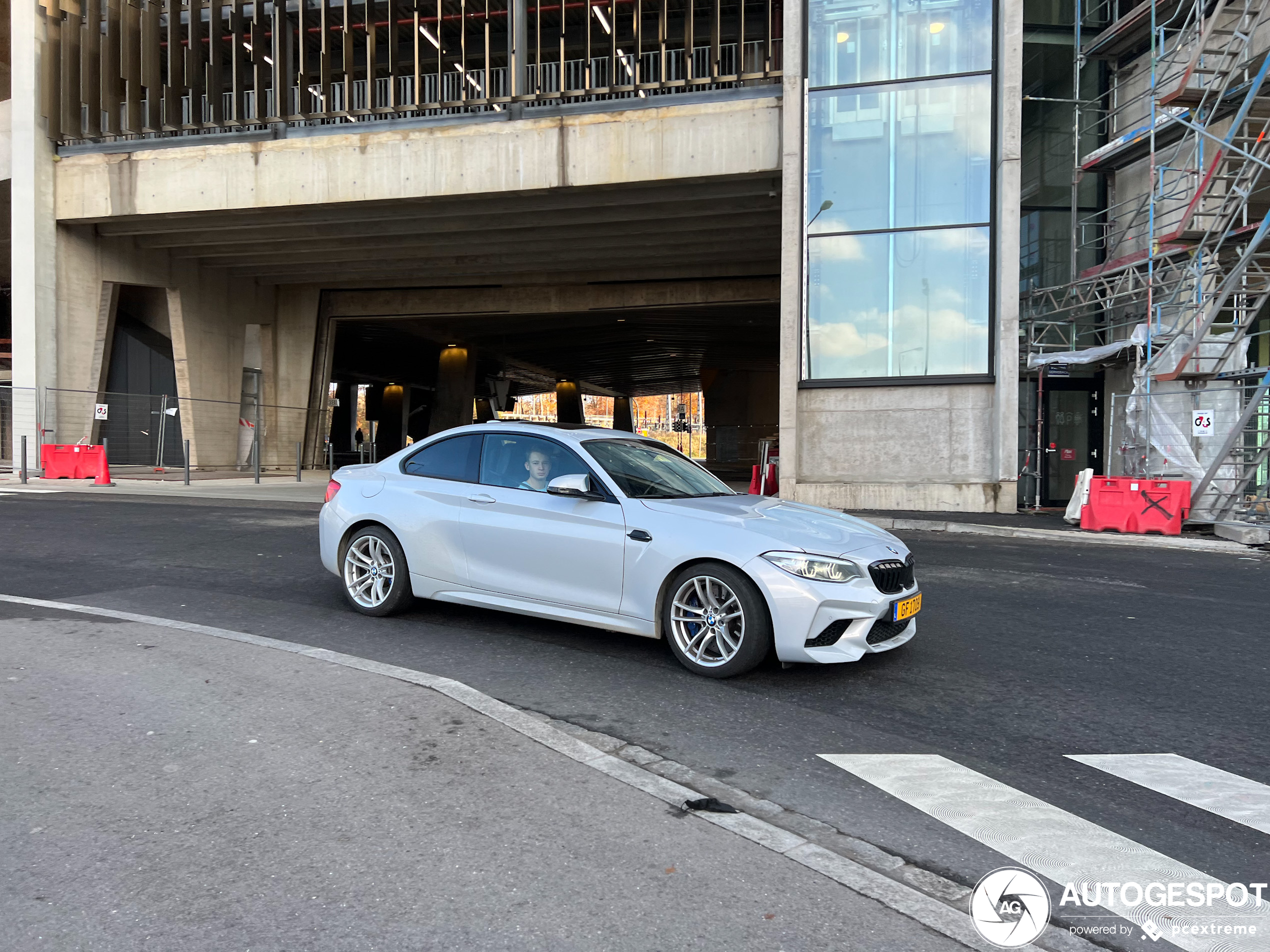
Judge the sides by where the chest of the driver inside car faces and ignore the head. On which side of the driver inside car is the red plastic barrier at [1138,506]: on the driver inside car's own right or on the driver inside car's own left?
on the driver inside car's own left

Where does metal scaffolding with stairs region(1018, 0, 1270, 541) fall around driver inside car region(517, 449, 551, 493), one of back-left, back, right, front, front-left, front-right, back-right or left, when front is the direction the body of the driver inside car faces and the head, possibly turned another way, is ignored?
left

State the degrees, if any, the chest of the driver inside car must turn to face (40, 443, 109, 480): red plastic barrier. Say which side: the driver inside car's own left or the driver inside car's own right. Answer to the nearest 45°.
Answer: approximately 180°

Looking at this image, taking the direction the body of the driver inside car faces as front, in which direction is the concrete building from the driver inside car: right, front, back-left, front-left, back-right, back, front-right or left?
back-left

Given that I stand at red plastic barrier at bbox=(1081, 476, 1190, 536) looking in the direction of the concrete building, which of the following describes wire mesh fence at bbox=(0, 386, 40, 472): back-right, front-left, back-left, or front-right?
front-left

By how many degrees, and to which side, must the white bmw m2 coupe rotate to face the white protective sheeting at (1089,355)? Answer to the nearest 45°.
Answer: approximately 90° to its left

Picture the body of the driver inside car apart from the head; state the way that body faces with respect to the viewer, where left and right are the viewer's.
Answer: facing the viewer and to the right of the viewer

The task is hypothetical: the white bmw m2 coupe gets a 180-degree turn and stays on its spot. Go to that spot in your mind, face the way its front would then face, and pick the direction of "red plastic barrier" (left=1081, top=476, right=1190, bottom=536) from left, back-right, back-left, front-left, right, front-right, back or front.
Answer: right

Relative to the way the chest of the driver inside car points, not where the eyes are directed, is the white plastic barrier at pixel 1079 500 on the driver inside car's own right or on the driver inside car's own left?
on the driver inside car's own left

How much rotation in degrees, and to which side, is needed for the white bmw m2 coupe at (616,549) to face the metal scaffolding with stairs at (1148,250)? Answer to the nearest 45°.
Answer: approximately 90° to its left

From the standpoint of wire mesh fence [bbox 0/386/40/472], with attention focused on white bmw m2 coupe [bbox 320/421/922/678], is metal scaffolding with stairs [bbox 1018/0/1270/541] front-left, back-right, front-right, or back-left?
front-left
